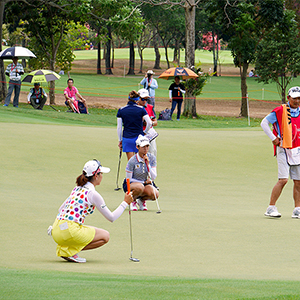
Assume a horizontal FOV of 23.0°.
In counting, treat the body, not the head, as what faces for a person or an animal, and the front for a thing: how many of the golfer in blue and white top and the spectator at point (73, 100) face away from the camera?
1

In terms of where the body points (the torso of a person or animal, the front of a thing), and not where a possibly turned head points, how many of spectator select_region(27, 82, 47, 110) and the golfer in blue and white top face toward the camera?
1

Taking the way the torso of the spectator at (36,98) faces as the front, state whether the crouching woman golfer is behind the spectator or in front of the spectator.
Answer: in front

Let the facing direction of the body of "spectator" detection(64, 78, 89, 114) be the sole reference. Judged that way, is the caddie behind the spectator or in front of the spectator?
in front

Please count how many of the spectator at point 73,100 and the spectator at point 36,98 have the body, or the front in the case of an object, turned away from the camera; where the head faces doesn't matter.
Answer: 0

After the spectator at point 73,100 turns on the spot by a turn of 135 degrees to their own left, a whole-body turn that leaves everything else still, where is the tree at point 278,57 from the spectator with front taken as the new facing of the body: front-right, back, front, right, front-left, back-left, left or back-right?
front-right

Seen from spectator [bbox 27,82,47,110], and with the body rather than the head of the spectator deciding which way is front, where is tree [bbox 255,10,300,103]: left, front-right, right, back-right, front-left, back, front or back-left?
back-left

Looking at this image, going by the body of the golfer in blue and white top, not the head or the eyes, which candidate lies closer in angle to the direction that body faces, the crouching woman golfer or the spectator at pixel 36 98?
the spectator

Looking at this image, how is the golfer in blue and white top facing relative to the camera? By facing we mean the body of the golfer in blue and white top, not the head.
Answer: away from the camera

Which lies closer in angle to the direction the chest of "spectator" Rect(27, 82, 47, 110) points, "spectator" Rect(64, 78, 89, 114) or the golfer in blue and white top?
the golfer in blue and white top

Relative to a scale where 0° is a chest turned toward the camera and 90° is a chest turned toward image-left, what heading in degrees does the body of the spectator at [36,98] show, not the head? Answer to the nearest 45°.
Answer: approximately 0°

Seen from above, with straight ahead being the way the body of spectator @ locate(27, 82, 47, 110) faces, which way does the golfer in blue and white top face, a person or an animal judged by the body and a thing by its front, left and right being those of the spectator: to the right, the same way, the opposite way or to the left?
the opposite way

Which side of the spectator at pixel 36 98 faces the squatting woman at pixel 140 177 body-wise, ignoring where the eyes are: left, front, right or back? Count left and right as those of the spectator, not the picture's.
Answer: front

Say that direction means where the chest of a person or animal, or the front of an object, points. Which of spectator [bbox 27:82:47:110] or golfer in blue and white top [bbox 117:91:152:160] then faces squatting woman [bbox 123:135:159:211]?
the spectator
